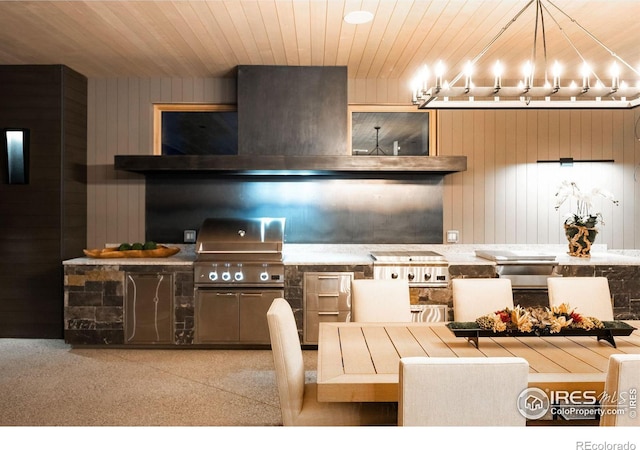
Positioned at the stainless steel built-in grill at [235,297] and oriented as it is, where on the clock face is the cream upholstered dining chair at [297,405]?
The cream upholstered dining chair is roughly at 12 o'clock from the stainless steel built-in grill.

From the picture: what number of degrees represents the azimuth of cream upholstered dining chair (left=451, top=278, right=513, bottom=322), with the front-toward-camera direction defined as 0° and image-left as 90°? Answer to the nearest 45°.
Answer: approximately 0°

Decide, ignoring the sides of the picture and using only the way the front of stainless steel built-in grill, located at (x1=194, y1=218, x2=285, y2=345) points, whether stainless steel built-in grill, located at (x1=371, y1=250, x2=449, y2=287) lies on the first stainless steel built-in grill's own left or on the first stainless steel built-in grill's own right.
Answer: on the first stainless steel built-in grill's own left

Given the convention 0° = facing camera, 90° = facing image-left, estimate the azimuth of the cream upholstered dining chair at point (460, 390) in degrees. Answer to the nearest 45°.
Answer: approximately 180°

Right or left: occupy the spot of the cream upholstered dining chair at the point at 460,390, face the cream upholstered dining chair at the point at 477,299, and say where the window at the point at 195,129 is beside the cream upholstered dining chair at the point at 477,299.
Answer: left
